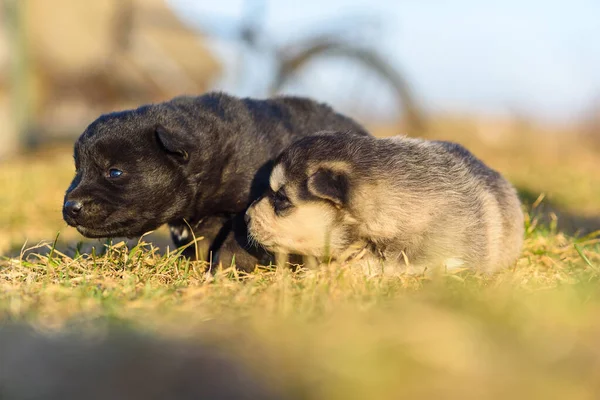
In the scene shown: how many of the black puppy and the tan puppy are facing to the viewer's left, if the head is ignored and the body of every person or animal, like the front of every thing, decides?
2

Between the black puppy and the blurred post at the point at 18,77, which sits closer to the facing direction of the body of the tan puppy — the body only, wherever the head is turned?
the black puppy

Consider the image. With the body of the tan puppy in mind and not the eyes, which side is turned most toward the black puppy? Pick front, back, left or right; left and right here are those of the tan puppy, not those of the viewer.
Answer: front

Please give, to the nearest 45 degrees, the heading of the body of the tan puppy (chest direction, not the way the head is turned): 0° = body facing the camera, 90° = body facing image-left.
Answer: approximately 90°

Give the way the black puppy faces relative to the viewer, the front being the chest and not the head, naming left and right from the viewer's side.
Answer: facing to the left of the viewer

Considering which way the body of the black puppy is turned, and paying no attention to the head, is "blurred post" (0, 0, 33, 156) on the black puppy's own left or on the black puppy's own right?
on the black puppy's own right

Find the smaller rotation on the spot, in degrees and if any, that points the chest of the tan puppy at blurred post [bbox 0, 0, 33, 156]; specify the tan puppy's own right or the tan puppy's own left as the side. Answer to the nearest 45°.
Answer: approximately 45° to the tan puppy's own right

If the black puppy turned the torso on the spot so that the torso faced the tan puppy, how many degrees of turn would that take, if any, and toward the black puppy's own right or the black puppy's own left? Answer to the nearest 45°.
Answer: approximately 135° to the black puppy's own left
